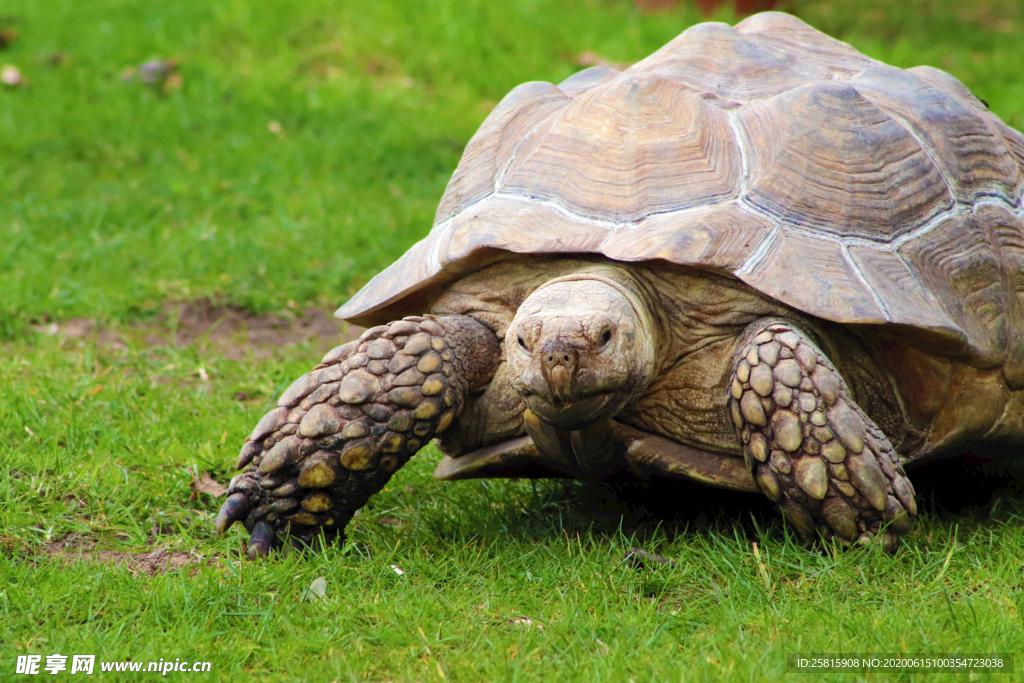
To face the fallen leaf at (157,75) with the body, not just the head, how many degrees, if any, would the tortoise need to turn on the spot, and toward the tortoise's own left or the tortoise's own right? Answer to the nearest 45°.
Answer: approximately 90° to the tortoise's own right

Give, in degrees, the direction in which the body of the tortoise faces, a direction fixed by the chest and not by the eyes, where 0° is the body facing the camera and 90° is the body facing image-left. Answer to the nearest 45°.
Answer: approximately 45°

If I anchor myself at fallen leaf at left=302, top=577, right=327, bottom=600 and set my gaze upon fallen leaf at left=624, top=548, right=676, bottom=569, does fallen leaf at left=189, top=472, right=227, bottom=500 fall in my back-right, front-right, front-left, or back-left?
back-left

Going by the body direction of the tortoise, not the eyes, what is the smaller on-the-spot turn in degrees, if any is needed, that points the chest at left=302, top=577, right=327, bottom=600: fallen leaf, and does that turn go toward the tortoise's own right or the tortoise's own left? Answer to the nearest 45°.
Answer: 0° — it already faces it

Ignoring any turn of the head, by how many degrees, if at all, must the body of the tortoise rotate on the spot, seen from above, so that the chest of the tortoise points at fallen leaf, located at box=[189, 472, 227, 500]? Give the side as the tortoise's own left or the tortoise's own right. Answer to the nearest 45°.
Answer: approximately 45° to the tortoise's own right
